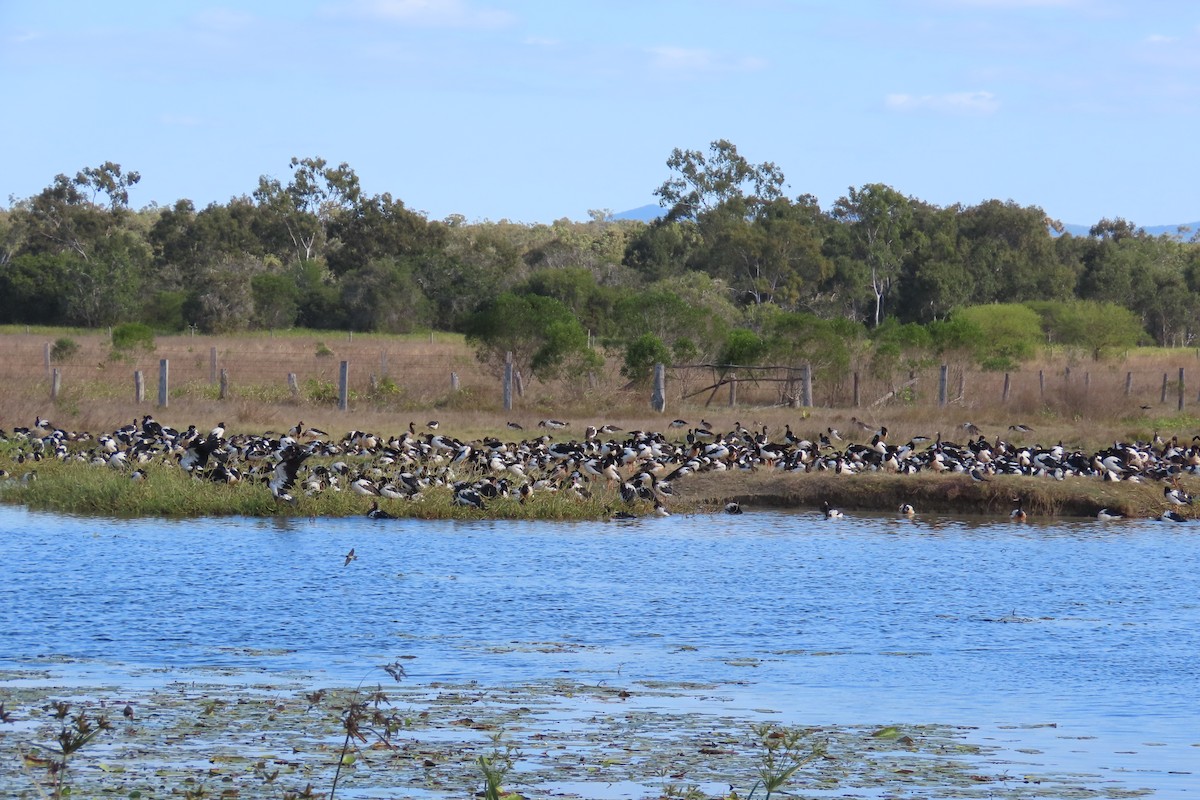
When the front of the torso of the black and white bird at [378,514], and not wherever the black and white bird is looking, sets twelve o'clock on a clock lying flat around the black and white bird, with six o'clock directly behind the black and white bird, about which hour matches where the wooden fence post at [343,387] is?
The wooden fence post is roughly at 3 o'clock from the black and white bird.

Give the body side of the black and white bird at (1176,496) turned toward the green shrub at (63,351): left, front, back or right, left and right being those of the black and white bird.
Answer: front

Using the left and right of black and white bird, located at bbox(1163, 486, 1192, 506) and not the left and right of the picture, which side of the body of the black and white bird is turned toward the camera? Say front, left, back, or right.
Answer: left

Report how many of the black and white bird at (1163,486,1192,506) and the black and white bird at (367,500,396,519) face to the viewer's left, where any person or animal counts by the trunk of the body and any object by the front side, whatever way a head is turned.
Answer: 2

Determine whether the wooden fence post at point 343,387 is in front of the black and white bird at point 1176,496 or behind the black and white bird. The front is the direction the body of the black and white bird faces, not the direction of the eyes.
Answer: in front

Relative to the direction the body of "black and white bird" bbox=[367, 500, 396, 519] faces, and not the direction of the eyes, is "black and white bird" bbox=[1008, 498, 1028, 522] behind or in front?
behind

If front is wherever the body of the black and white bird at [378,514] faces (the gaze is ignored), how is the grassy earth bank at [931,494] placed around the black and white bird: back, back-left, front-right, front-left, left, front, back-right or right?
back

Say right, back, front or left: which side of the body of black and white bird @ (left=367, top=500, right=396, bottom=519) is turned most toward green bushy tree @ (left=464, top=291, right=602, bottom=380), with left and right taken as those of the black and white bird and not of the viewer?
right

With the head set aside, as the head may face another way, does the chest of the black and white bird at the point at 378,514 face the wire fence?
no

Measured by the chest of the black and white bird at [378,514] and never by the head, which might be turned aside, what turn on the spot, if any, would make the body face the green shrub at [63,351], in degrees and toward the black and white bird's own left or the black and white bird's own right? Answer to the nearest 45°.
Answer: approximately 90° to the black and white bird's own right

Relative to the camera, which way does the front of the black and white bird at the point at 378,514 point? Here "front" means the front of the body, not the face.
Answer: to the viewer's left

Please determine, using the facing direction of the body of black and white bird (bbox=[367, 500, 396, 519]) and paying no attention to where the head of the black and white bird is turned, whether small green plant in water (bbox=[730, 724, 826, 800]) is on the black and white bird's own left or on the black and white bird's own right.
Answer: on the black and white bird's own left

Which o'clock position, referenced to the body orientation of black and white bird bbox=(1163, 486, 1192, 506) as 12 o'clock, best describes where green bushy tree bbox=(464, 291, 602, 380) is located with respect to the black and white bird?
The green bushy tree is roughly at 1 o'clock from the black and white bird.

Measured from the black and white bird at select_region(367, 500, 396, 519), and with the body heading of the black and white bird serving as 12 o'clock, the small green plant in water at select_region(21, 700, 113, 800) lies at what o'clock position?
The small green plant in water is roughly at 9 o'clock from the black and white bird.

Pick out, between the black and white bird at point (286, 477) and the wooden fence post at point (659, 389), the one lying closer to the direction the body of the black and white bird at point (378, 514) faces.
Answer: the black and white bird
